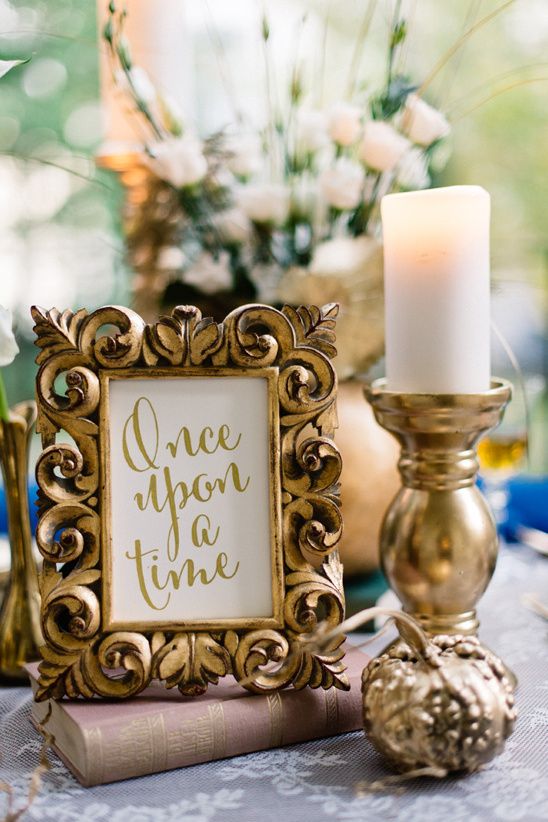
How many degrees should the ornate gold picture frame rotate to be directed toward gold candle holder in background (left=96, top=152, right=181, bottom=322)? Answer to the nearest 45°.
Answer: approximately 180°

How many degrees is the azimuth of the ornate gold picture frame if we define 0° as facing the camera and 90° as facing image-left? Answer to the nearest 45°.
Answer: approximately 0°

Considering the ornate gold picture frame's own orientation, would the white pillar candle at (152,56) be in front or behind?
behind

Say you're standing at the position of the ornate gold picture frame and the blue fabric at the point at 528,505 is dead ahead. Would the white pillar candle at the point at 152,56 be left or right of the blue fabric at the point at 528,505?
left

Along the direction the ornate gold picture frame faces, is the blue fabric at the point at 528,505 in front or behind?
behind
